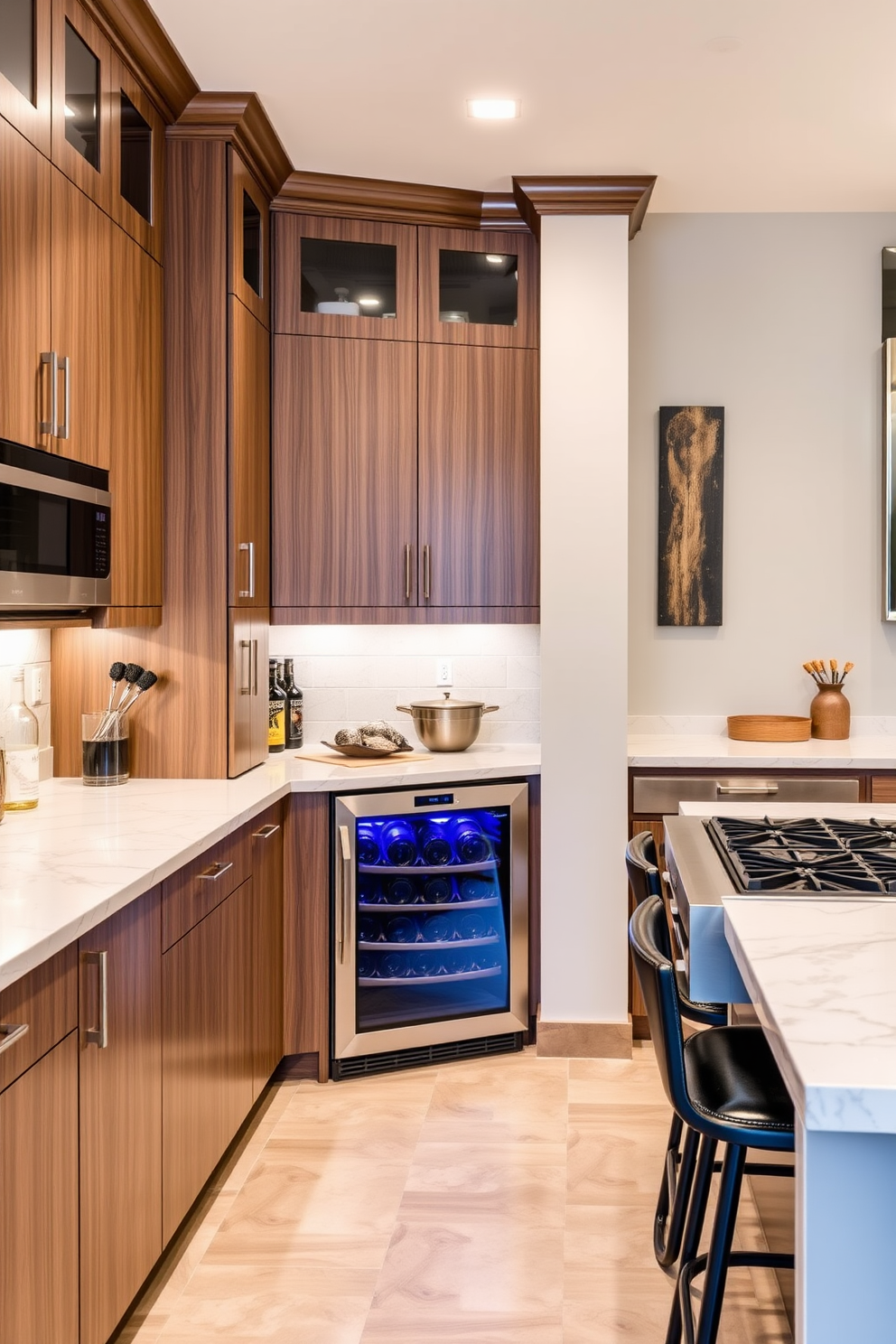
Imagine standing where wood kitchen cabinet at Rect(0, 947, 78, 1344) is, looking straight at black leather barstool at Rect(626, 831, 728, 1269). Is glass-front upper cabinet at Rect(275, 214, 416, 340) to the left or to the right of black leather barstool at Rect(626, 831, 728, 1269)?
left

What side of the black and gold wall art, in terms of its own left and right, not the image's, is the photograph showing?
front

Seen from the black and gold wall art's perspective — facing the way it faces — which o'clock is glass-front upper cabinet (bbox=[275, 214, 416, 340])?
The glass-front upper cabinet is roughly at 2 o'clock from the black and gold wall art.

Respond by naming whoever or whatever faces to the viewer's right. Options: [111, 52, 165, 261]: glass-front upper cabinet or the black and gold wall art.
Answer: the glass-front upper cabinet

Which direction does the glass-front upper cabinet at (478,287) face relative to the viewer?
toward the camera

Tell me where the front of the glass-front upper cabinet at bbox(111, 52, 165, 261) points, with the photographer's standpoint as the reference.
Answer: facing to the right of the viewer

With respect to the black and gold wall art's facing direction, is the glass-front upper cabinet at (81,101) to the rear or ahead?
ahead

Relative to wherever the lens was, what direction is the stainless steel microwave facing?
facing the viewer and to the right of the viewer

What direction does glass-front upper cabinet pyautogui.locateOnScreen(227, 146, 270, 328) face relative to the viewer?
to the viewer's right

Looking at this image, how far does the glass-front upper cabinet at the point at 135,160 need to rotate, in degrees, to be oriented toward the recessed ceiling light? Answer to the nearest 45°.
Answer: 0° — it already faces it

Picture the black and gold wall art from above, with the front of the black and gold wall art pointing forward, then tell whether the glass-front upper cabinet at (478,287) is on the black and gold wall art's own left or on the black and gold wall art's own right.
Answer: on the black and gold wall art's own right

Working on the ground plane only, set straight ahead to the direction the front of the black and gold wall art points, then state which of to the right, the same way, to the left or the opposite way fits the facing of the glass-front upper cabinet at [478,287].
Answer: the same way
